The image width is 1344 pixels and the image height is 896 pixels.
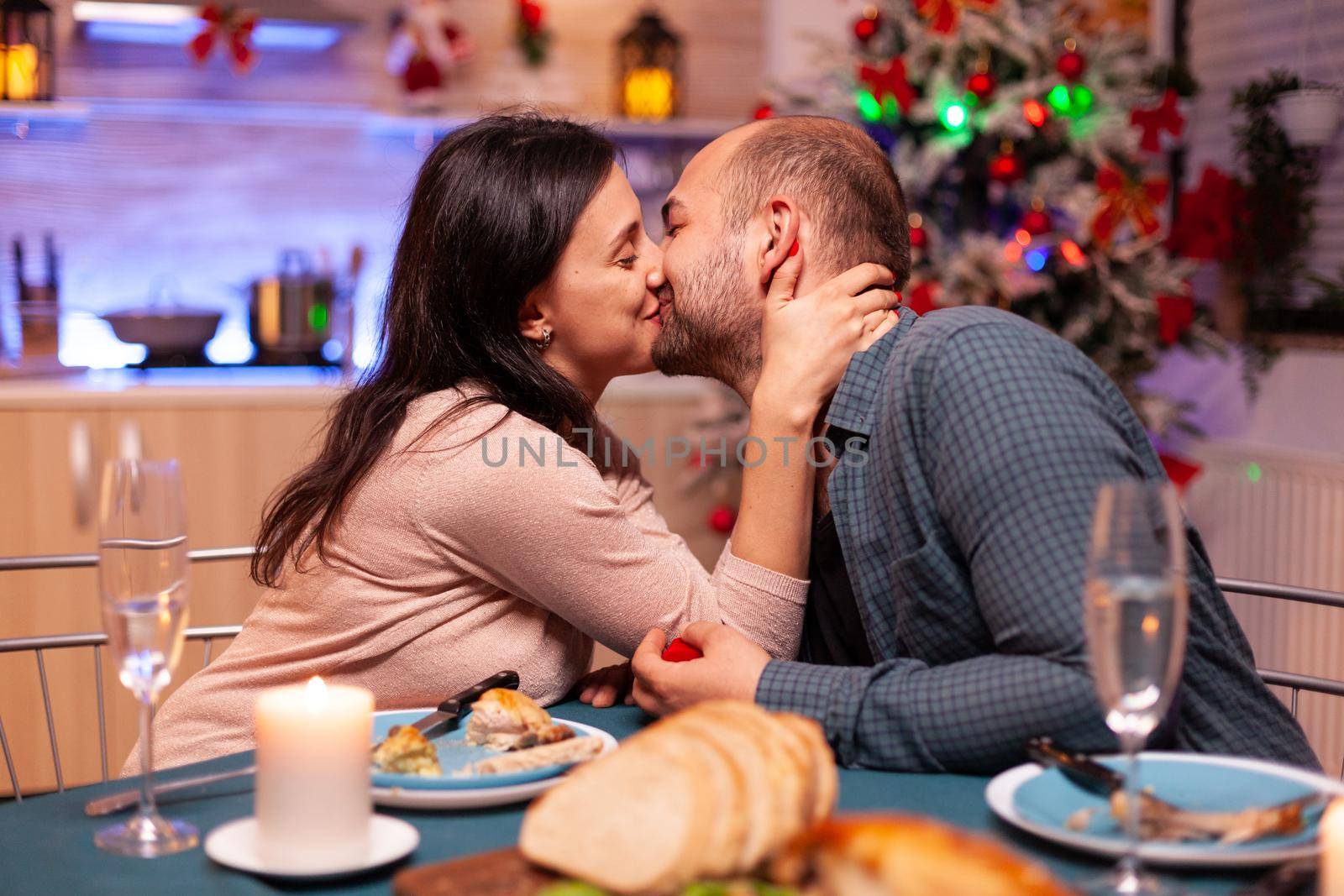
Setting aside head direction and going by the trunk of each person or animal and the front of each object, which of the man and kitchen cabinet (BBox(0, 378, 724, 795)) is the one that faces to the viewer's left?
the man

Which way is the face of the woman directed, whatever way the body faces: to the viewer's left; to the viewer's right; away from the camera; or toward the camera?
to the viewer's right

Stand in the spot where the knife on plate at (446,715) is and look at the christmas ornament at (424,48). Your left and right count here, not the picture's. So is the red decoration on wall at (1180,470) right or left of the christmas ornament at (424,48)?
right

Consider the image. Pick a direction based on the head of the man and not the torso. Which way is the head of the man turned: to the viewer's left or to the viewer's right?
to the viewer's left

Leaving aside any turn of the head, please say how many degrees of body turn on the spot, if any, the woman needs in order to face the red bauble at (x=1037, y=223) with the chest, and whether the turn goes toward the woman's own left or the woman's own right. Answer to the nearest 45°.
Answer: approximately 45° to the woman's own left

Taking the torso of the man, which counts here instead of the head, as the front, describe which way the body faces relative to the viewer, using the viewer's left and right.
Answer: facing to the left of the viewer

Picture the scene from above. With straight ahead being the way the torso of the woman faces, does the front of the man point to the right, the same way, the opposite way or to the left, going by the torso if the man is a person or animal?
the opposite way

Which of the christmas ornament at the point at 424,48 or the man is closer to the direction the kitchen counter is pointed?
the man

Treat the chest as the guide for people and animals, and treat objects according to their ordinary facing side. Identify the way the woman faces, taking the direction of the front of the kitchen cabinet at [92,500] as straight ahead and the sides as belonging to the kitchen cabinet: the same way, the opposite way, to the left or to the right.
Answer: to the left

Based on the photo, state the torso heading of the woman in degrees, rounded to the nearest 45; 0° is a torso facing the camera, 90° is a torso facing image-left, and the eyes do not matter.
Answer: approximately 270°

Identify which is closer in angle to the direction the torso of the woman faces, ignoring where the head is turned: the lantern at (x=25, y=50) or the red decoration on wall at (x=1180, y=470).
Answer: the red decoration on wall

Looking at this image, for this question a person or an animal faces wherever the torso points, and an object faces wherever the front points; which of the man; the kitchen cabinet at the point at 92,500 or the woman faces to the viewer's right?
the woman

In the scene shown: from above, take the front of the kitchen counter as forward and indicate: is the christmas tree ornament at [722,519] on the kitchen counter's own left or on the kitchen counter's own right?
on the kitchen counter's own left

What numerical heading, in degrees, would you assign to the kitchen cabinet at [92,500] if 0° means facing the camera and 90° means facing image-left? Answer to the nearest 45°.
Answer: approximately 0°

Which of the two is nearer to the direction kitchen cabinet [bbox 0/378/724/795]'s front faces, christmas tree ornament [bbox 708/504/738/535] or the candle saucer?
the candle saucer
